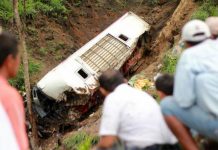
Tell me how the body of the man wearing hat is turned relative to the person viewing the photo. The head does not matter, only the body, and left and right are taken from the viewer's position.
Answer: facing away from the viewer and to the left of the viewer

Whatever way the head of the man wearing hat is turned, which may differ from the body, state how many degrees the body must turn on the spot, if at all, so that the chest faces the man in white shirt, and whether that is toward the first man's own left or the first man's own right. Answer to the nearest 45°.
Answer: approximately 45° to the first man's own left

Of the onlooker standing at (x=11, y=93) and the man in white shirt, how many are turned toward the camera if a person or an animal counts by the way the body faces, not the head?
0

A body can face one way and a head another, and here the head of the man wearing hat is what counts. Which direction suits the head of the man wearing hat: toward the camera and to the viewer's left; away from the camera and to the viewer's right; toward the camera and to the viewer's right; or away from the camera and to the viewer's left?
away from the camera and to the viewer's left

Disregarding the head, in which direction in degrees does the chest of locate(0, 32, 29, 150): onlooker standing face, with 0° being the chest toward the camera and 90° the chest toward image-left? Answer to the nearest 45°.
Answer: approximately 225°

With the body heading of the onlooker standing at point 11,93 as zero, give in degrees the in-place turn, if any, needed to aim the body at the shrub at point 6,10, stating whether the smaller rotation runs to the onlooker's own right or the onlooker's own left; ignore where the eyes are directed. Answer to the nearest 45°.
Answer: approximately 45° to the onlooker's own left

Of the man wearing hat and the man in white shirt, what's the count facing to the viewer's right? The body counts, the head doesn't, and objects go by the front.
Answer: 0

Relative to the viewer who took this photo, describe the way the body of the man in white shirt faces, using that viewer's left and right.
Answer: facing away from the viewer and to the left of the viewer

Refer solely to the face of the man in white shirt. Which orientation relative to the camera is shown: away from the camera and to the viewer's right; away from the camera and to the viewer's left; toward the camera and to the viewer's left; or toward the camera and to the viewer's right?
away from the camera and to the viewer's left

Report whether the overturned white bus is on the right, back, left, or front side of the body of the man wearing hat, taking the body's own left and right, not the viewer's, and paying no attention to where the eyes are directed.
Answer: front

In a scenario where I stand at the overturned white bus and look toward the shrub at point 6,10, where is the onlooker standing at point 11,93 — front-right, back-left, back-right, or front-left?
back-left
